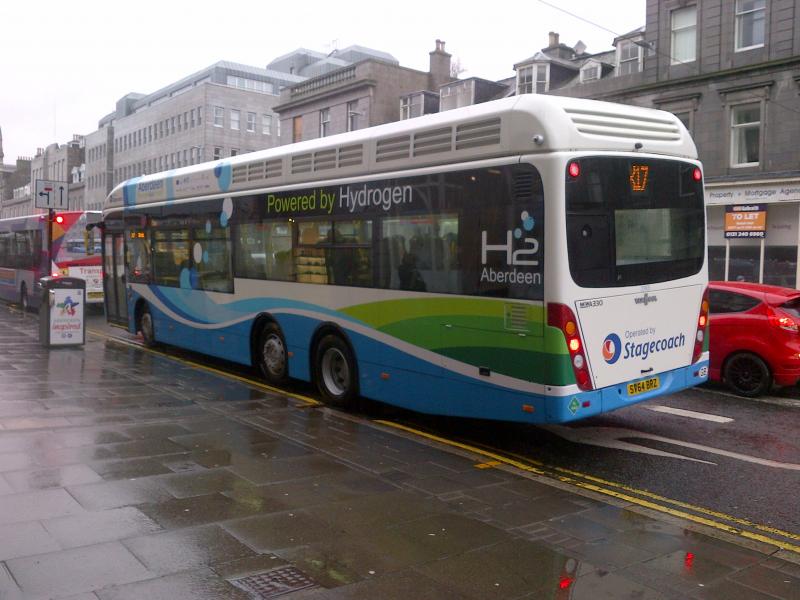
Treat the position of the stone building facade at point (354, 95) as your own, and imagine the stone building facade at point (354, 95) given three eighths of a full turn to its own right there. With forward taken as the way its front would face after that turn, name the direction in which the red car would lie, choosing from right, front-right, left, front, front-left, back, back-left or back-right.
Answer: back

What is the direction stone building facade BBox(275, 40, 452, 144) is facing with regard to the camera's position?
facing the viewer and to the left of the viewer

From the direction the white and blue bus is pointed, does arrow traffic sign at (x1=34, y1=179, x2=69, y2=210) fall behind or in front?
in front

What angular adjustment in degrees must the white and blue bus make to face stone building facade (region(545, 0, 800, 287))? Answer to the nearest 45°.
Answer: approximately 90° to its right

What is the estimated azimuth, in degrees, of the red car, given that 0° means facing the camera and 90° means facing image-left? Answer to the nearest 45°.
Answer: approximately 135°

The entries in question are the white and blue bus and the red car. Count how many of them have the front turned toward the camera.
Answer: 0

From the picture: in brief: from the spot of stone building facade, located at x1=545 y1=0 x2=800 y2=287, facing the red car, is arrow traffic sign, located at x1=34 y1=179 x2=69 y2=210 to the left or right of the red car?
right

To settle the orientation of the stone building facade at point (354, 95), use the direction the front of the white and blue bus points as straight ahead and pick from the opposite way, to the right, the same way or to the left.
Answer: to the left

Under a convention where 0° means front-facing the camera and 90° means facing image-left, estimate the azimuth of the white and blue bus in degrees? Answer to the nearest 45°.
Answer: approximately 135°

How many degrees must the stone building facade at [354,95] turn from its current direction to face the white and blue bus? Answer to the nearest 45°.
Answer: approximately 45° to its left

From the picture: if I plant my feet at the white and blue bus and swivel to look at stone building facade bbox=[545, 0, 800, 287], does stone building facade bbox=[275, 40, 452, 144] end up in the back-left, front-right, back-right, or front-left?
front-left

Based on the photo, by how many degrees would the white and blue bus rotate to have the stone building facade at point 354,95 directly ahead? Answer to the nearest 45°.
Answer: approximately 45° to its right

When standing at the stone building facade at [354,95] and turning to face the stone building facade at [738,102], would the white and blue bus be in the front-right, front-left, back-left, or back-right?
front-right
